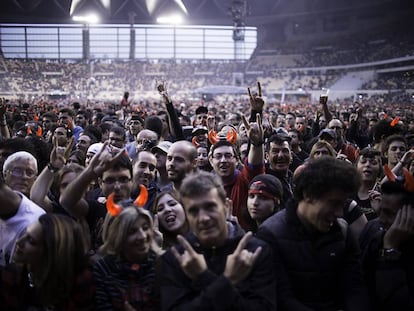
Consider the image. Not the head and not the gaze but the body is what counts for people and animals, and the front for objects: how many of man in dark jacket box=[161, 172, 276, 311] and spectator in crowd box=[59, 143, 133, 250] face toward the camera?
2

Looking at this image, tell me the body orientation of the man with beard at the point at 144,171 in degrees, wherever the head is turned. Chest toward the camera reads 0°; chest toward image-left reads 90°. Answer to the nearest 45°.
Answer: approximately 0°

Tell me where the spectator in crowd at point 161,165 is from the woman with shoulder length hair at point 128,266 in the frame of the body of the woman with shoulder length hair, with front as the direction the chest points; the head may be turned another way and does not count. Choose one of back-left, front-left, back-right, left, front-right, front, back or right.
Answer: back-left

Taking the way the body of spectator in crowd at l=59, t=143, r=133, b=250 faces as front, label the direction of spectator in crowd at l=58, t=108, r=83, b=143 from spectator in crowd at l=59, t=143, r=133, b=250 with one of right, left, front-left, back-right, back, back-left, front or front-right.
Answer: back

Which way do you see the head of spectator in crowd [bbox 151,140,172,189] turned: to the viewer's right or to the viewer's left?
to the viewer's left

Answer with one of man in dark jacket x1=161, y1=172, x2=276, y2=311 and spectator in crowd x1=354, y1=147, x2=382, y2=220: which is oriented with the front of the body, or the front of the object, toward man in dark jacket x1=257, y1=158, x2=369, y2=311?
the spectator in crowd

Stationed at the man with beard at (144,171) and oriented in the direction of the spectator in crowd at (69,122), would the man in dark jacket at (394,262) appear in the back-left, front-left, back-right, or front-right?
back-right
